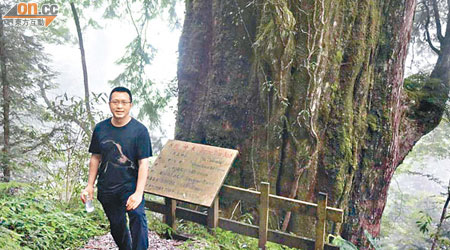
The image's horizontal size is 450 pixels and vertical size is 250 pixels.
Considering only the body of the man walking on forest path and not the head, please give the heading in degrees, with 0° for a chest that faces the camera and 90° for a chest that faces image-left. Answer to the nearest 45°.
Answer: approximately 0°

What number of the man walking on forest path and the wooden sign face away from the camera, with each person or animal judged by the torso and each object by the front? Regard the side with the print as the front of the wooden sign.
0

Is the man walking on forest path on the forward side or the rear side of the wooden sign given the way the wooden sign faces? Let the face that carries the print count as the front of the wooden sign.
on the forward side

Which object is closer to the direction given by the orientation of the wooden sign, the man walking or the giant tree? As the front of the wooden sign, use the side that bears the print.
the man walking

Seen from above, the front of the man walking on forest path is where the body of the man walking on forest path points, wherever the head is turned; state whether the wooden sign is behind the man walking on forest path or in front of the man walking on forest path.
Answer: behind

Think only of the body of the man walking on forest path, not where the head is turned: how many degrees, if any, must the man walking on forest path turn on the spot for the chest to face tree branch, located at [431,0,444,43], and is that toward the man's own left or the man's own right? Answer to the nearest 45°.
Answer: approximately 135° to the man's own left

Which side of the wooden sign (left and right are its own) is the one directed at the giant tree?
back
